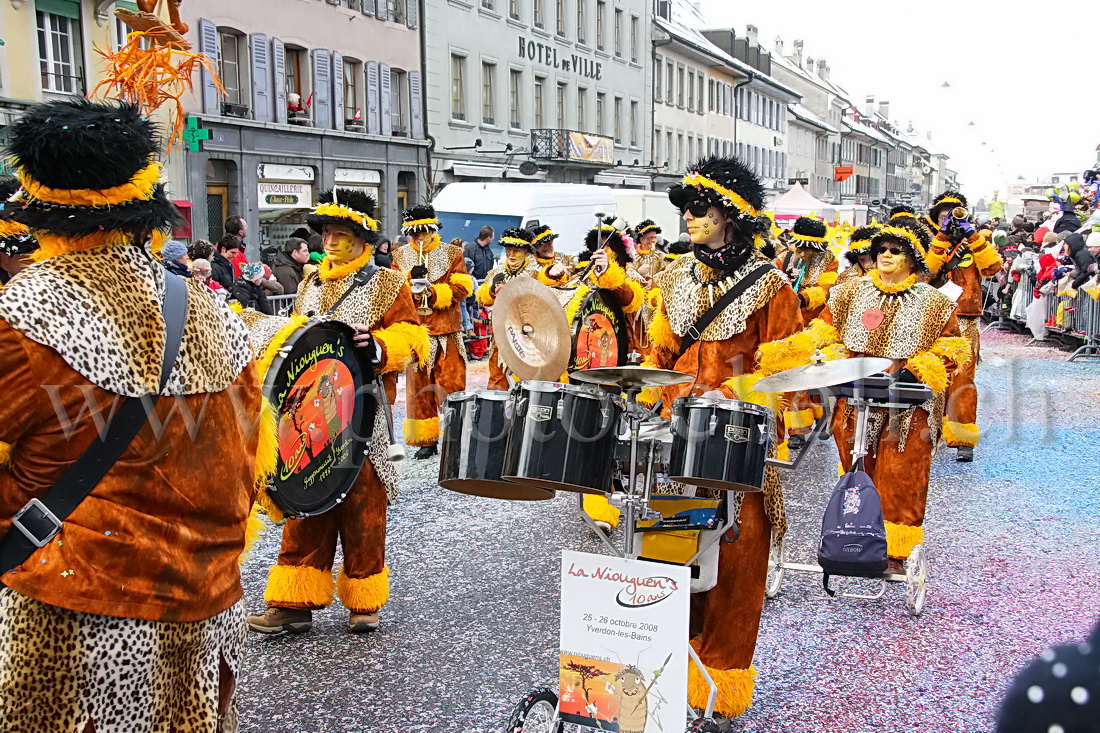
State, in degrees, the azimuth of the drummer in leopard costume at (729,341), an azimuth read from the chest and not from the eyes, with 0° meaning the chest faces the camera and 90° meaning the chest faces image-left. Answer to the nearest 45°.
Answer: approximately 45°

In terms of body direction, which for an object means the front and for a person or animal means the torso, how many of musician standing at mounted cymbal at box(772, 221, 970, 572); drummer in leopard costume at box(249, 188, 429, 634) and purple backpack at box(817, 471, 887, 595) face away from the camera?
0

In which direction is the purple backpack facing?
toward the camera

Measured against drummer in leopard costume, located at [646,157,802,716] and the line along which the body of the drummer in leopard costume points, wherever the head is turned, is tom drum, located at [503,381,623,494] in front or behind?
in front

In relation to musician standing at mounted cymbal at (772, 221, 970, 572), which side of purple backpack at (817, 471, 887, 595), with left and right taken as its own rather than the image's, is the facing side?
back

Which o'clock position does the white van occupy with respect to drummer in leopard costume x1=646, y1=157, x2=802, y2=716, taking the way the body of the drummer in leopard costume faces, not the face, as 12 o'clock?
The white van is roughly at 4 o'clock from the drummer in leopard costume.

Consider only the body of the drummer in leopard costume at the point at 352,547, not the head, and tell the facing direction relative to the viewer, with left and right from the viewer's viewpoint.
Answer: facing the viewer and to the left of the viewer

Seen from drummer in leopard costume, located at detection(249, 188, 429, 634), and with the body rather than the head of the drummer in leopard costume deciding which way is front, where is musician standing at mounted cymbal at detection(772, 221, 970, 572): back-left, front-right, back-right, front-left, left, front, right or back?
back-left

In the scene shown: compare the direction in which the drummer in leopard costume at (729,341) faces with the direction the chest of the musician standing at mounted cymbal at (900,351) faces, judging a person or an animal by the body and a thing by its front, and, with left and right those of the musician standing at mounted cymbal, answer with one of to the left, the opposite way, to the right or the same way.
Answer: the same way

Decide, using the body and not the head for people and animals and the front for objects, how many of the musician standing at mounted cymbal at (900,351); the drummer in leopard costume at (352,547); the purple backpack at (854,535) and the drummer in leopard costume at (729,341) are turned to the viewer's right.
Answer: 0

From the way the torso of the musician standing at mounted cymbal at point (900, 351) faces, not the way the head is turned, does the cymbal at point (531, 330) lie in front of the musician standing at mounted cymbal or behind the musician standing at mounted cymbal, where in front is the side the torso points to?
in front

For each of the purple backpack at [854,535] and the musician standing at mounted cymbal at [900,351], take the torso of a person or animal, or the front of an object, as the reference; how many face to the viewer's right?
0

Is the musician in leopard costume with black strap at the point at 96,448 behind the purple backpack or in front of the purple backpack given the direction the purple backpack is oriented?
in front

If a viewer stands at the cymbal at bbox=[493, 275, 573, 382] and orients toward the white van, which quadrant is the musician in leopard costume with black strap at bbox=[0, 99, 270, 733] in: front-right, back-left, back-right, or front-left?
back-left
